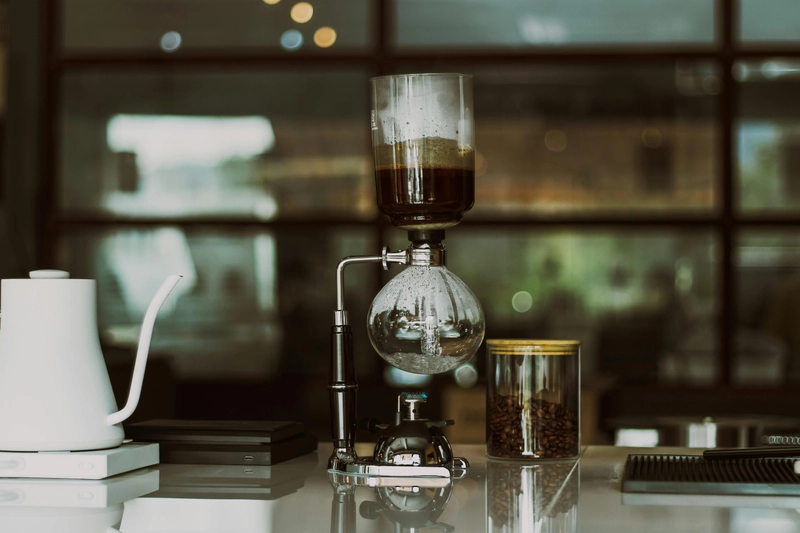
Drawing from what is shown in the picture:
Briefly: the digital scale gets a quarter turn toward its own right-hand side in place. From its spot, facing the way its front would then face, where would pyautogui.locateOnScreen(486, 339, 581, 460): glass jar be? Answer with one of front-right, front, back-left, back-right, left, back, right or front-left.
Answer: back

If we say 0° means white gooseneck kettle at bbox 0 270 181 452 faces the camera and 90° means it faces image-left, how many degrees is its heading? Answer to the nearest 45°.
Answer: approximately 270°

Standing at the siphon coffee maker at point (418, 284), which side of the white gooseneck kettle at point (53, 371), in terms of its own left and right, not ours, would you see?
front

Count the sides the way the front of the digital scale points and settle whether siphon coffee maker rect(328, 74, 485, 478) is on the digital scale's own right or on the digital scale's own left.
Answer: on the digital scale's own left

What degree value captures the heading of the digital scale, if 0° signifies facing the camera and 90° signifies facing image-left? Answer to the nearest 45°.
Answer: approximately 0°

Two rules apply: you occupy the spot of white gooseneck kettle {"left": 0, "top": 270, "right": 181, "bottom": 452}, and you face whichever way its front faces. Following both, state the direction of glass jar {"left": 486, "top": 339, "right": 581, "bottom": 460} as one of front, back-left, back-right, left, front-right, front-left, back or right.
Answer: front
